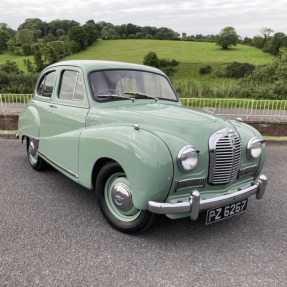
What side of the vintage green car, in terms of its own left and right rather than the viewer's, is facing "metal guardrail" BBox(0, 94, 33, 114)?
back

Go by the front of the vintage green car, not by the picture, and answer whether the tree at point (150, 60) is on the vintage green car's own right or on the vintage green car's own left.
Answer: on the vintage green car's own left

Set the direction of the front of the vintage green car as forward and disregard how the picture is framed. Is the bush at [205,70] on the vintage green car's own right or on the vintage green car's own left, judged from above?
on the vintage green car's own left

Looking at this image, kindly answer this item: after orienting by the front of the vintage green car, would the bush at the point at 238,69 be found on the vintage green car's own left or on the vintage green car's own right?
on the vintage green car's own left

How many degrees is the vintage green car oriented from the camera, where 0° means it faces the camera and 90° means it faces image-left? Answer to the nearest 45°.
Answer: approximately 315°

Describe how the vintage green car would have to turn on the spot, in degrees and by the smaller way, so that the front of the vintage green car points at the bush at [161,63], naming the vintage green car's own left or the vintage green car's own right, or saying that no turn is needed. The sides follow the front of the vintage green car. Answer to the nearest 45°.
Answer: approximately 135° to the vintage green car's own left

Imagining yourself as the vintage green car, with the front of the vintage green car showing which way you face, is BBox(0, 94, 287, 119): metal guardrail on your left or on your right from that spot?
on your left
